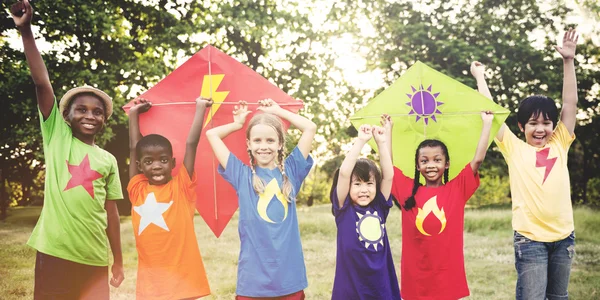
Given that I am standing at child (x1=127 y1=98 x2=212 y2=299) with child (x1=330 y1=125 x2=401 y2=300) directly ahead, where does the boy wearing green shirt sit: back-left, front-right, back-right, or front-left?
back-right

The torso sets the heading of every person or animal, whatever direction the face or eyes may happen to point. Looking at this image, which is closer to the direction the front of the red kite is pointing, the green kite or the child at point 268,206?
the child

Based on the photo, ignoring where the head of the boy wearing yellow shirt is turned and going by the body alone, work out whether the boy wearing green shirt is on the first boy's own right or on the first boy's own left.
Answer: on the first boy's own right

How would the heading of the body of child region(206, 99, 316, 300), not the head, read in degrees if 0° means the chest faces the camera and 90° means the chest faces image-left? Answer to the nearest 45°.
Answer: approximately 0°

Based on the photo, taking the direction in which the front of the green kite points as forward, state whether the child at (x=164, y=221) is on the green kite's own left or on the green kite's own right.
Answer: on the green kite's own right

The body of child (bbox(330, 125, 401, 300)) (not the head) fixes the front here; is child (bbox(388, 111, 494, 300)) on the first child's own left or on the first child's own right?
on the first child's own left

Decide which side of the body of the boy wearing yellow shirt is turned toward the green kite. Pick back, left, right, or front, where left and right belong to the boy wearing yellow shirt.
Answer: right

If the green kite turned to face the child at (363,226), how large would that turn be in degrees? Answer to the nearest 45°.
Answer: approximately 45° to its right

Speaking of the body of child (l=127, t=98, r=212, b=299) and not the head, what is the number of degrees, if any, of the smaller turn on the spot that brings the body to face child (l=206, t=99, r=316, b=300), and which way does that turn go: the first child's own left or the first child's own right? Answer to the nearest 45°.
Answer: approximately 45° to the first child's own left

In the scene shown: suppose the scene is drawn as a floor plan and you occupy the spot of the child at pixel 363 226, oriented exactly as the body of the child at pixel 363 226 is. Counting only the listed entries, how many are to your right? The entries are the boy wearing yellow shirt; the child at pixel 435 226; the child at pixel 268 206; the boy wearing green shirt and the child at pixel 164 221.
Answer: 3

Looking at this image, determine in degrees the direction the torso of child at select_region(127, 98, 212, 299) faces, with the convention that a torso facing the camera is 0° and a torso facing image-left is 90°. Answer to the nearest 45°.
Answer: approximately 0°

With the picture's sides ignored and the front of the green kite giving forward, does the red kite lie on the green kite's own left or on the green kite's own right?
on the green kite's own right

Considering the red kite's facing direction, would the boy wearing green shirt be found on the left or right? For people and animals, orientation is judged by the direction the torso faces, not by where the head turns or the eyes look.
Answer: on its right
